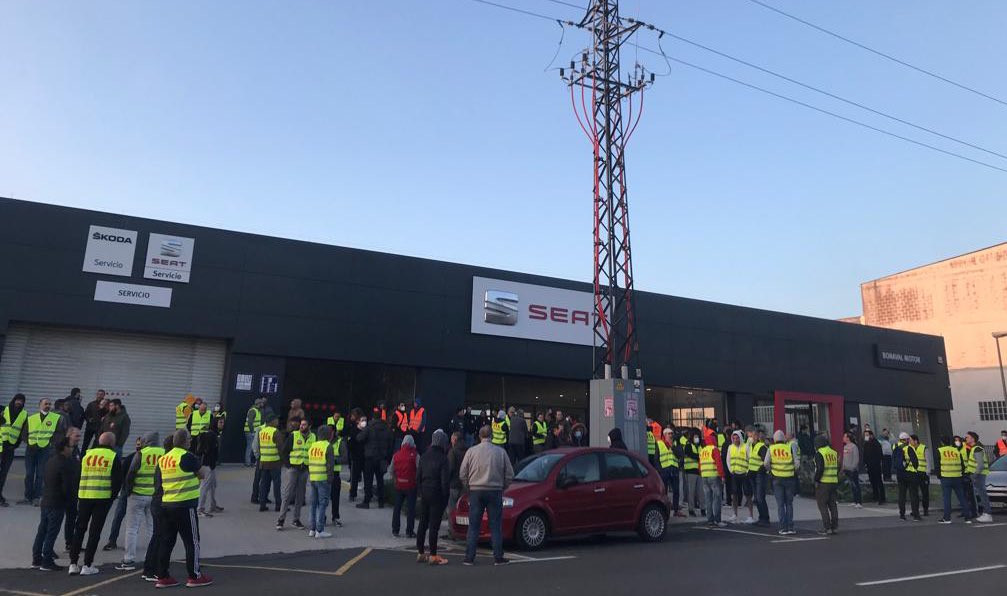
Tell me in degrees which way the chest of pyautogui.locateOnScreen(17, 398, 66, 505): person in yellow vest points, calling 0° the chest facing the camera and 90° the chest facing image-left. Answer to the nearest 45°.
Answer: approximately 0°

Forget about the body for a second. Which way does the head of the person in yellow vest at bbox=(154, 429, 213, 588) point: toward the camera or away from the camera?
away from the camera

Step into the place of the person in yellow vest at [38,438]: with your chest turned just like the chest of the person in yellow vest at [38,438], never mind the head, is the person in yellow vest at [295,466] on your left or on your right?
on your left

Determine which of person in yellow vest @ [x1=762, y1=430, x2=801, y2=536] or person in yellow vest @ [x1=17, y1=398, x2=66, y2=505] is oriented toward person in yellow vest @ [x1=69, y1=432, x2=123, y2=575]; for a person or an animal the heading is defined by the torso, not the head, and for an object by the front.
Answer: person in yellow vest @ [x1=17, y1=398, x2=66, y2=505]

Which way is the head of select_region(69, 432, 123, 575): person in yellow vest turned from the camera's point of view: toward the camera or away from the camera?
away from the camera
